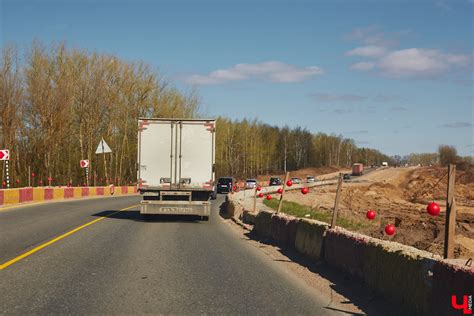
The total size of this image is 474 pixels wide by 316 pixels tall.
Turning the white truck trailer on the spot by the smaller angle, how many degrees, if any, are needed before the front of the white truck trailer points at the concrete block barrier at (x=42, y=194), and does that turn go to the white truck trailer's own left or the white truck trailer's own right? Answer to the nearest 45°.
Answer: approximately 45° to the white truck trailer's own left

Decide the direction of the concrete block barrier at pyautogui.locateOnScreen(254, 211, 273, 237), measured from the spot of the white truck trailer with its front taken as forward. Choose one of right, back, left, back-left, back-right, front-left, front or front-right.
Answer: back-right

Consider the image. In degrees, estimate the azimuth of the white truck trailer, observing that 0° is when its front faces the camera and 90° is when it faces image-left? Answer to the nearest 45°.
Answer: approximately 180°

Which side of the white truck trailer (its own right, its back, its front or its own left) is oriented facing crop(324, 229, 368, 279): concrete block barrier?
back

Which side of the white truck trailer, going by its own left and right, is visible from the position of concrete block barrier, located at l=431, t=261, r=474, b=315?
back

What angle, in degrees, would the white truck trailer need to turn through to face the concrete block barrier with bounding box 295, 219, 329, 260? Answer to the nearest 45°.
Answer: approximately 180°
